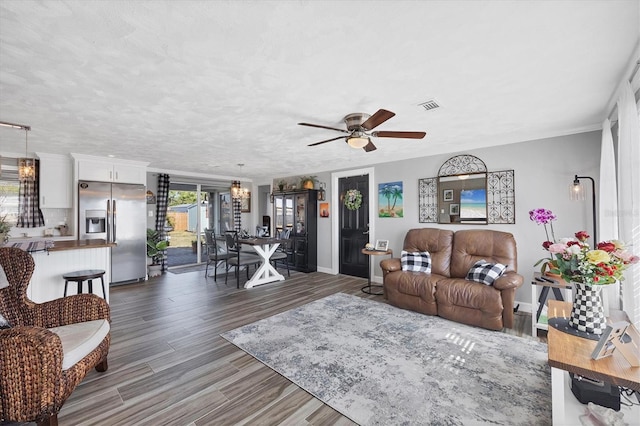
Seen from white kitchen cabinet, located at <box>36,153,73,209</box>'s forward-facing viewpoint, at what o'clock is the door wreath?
The door wreath is roughly at 10 o'clock from the white kitchen cabinet.

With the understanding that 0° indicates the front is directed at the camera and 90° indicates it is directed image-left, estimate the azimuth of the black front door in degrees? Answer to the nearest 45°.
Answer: approximately 45°

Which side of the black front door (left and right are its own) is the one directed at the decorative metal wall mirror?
left

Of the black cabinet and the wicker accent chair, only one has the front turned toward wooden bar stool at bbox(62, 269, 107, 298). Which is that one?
the black cabinet

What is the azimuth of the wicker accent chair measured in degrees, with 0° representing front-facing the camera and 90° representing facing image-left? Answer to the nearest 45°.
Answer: approximately 315°

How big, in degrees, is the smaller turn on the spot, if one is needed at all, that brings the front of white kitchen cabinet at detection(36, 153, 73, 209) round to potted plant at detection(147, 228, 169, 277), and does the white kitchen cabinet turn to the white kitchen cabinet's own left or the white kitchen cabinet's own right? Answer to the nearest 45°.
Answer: approximately 90° to the white kitchen cabinet's own left

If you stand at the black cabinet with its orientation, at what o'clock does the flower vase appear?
The flower vase is roughly at 10 o'clock from the black cabinet.

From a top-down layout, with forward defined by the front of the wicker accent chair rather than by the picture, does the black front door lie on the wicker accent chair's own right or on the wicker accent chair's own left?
on the wicker accent chair's own left

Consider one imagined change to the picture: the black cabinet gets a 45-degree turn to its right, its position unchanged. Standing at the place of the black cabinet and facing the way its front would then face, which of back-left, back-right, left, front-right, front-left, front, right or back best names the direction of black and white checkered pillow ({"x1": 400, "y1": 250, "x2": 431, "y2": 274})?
back-left

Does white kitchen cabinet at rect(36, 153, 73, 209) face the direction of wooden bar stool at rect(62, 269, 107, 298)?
yes

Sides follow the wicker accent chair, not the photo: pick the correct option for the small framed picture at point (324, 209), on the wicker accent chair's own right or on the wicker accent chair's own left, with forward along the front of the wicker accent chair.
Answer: on the wicker accent chair's own left

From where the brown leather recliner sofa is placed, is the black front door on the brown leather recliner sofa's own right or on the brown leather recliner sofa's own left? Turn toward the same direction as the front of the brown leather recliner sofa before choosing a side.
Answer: on the brown leather recliner sofa's own right
